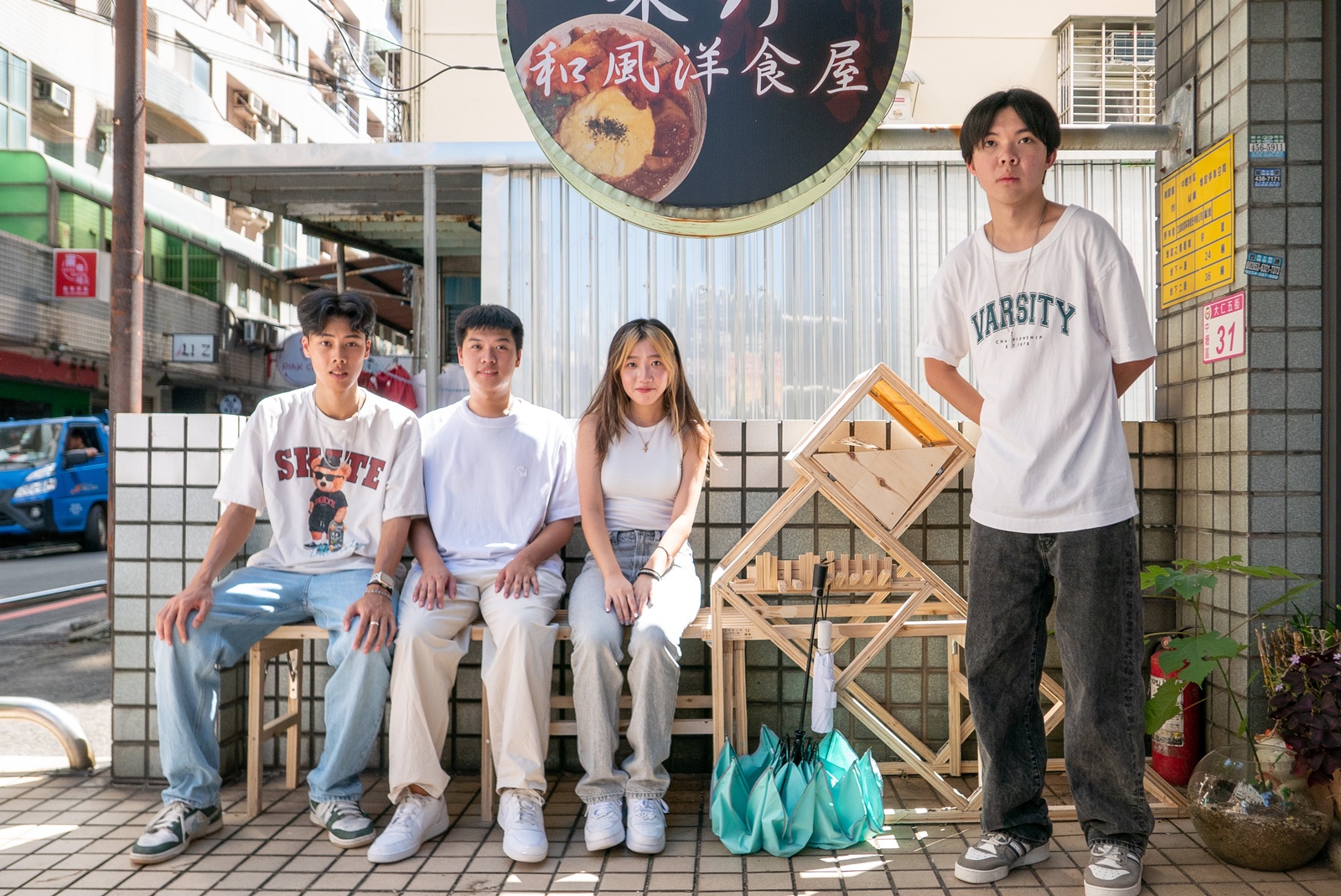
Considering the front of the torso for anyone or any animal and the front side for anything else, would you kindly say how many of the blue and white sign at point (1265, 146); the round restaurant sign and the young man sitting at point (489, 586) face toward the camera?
3

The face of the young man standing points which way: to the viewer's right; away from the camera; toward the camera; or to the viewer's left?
toward the camera

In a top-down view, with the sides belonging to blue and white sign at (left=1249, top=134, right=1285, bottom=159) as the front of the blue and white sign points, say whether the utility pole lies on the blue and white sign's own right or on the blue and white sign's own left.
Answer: on the blue and white sign's own right

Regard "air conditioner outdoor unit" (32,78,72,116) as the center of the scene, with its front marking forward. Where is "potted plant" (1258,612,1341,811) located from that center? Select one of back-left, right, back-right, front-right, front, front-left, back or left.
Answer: front-right

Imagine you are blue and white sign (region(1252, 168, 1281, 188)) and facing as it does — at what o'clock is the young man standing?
The young man standing is roughly at 1 o'clock from the blue and white sign.

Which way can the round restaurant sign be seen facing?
toward the camera

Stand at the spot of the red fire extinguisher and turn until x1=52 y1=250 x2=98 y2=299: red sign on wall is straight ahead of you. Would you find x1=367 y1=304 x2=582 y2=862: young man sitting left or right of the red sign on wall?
left

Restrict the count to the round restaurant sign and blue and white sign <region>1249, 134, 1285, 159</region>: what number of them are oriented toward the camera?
2

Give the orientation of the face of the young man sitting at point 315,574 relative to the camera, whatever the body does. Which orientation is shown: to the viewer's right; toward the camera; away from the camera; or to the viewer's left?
toward the camera

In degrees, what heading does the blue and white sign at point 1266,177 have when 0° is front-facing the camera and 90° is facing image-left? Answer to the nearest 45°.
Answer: approximately 0°

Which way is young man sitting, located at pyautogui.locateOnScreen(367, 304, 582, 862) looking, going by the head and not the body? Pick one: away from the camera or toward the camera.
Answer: toward the camera

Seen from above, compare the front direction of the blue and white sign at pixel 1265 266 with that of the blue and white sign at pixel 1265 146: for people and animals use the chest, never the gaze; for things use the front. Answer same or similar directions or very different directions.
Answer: same or similar directions

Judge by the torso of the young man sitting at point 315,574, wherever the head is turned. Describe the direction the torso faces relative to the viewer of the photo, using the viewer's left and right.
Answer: facing the viewer
